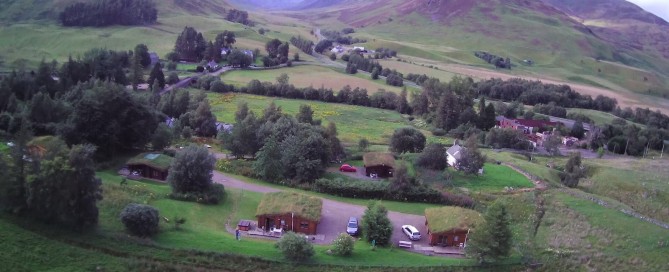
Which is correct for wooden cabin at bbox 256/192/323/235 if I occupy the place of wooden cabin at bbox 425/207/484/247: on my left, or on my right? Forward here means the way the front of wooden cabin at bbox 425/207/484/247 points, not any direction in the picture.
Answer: on my right

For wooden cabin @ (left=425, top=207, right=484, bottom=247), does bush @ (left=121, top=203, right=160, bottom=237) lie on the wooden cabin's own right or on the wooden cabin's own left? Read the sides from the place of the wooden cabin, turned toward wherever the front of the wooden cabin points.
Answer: on the wooden cabin's own right

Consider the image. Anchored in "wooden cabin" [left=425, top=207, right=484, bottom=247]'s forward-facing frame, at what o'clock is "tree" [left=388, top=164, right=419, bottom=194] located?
The tree is roughly at 5 o'clock from the wooden cabin.

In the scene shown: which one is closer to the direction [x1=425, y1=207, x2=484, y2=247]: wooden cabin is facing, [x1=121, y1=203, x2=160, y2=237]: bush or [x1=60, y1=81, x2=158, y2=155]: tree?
the bush

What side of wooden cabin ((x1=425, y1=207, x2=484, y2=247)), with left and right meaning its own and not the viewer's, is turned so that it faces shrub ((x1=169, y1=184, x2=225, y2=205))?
right

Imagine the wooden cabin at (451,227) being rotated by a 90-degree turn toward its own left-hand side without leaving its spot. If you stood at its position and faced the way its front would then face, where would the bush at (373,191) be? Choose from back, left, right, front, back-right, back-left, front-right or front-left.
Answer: back-left

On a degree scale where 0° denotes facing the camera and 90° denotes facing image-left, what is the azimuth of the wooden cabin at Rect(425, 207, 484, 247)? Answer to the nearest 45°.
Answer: approximately 0°

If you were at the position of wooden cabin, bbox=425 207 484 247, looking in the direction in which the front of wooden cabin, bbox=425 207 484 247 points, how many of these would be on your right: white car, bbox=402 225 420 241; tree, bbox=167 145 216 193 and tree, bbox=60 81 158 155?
3

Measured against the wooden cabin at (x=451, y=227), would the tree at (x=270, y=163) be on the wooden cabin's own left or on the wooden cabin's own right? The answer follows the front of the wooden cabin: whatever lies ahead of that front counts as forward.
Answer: on the wooden cabin's own right

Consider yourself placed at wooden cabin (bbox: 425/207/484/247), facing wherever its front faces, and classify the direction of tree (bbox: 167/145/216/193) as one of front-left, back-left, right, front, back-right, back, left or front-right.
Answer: right

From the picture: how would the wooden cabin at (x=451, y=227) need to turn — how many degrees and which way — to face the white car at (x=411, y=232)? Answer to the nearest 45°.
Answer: approximately 90° to its right

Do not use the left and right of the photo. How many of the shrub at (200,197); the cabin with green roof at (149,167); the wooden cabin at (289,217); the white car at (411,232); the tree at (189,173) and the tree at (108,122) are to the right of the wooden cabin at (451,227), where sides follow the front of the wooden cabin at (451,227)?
6

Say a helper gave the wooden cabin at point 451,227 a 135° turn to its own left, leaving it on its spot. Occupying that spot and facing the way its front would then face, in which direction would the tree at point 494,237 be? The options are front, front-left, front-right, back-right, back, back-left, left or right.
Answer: right

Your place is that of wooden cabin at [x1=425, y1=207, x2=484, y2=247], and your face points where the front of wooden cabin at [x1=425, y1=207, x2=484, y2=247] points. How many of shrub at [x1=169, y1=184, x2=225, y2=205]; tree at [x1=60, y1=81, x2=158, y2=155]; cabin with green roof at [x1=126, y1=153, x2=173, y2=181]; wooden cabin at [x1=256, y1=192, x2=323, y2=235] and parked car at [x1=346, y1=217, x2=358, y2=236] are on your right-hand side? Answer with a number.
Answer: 5

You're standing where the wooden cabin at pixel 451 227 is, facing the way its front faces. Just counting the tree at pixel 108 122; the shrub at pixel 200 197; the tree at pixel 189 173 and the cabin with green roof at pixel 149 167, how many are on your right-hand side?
4

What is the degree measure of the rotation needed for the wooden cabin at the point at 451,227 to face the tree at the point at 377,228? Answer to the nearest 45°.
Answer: approximately 45° to its right
